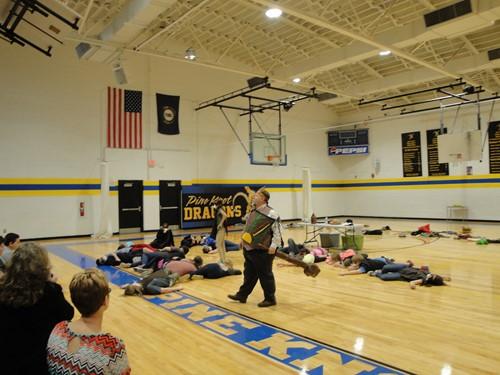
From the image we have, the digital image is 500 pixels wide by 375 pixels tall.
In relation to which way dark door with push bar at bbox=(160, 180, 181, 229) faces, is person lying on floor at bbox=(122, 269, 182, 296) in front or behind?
in front

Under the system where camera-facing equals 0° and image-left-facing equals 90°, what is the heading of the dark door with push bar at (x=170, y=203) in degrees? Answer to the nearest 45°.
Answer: approximately 0°

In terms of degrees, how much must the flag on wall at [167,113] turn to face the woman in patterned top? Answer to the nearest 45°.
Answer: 0° — it already faces them

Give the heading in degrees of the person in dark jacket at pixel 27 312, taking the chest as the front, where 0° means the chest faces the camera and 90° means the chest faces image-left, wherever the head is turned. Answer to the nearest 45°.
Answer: approximately 225°

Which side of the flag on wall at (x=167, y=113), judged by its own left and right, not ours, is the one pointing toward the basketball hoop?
left
